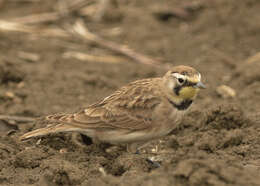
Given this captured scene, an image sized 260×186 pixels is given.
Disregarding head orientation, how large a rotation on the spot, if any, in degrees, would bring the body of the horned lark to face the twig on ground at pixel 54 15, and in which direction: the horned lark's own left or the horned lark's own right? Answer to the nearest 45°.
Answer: approximately 90° to the horned lark's own left

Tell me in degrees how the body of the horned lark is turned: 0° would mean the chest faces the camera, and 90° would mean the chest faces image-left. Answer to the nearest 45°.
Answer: approximately 270°
